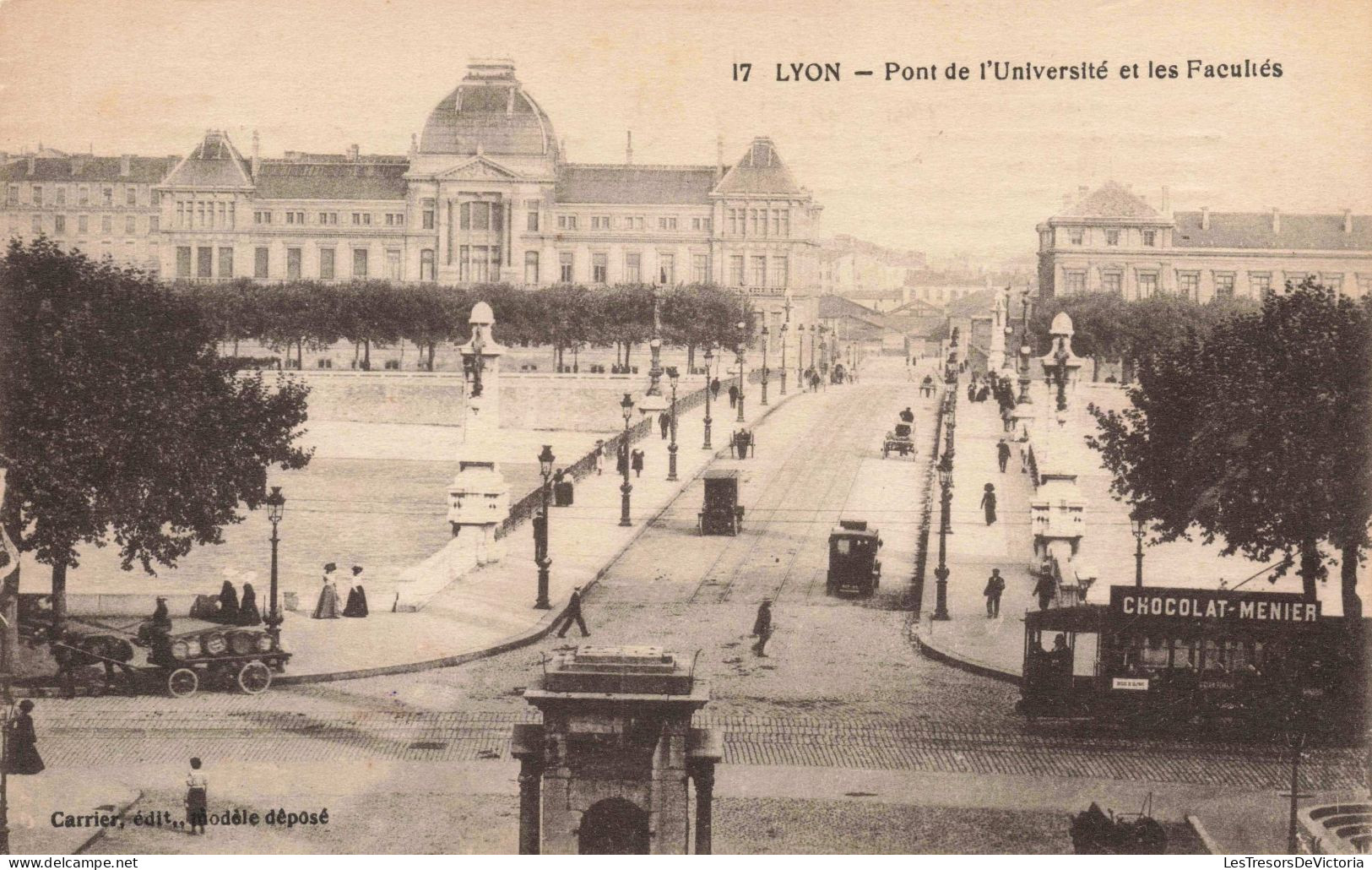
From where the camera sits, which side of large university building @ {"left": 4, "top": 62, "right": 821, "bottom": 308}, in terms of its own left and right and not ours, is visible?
front

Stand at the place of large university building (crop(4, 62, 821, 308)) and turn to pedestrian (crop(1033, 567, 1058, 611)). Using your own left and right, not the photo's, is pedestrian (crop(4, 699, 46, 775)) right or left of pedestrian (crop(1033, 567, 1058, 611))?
right

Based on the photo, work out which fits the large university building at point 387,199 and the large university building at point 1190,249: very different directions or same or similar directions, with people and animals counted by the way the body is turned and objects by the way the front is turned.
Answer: same or similar directions

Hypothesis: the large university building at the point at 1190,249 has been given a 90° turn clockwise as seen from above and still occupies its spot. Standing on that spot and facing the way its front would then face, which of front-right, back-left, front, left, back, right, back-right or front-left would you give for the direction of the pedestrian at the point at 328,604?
front-left

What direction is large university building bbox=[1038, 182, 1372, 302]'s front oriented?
toward the camera

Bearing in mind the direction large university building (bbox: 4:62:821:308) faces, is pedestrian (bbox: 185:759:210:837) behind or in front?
in front

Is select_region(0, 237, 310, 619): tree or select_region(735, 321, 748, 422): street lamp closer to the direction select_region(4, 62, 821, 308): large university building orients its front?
the tree
